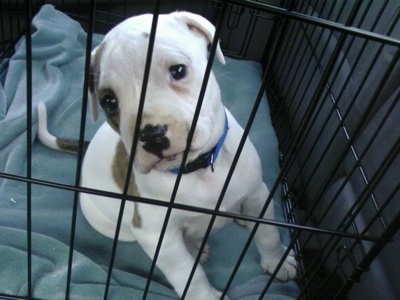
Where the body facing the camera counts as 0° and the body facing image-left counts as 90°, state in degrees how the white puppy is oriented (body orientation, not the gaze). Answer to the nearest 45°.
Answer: approximately 315°
